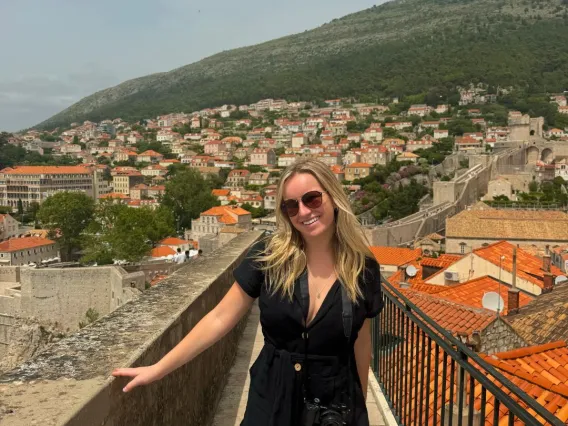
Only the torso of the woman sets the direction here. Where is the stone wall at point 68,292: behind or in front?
behind

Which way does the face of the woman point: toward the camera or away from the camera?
toward the camera

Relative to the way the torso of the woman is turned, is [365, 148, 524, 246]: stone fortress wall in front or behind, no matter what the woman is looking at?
behind

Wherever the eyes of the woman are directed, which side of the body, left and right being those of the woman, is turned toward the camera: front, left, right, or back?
front

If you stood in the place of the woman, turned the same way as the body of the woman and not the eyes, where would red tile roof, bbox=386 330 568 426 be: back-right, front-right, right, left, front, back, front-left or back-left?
back-left

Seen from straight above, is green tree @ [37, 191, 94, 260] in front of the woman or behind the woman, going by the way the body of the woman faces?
behind
